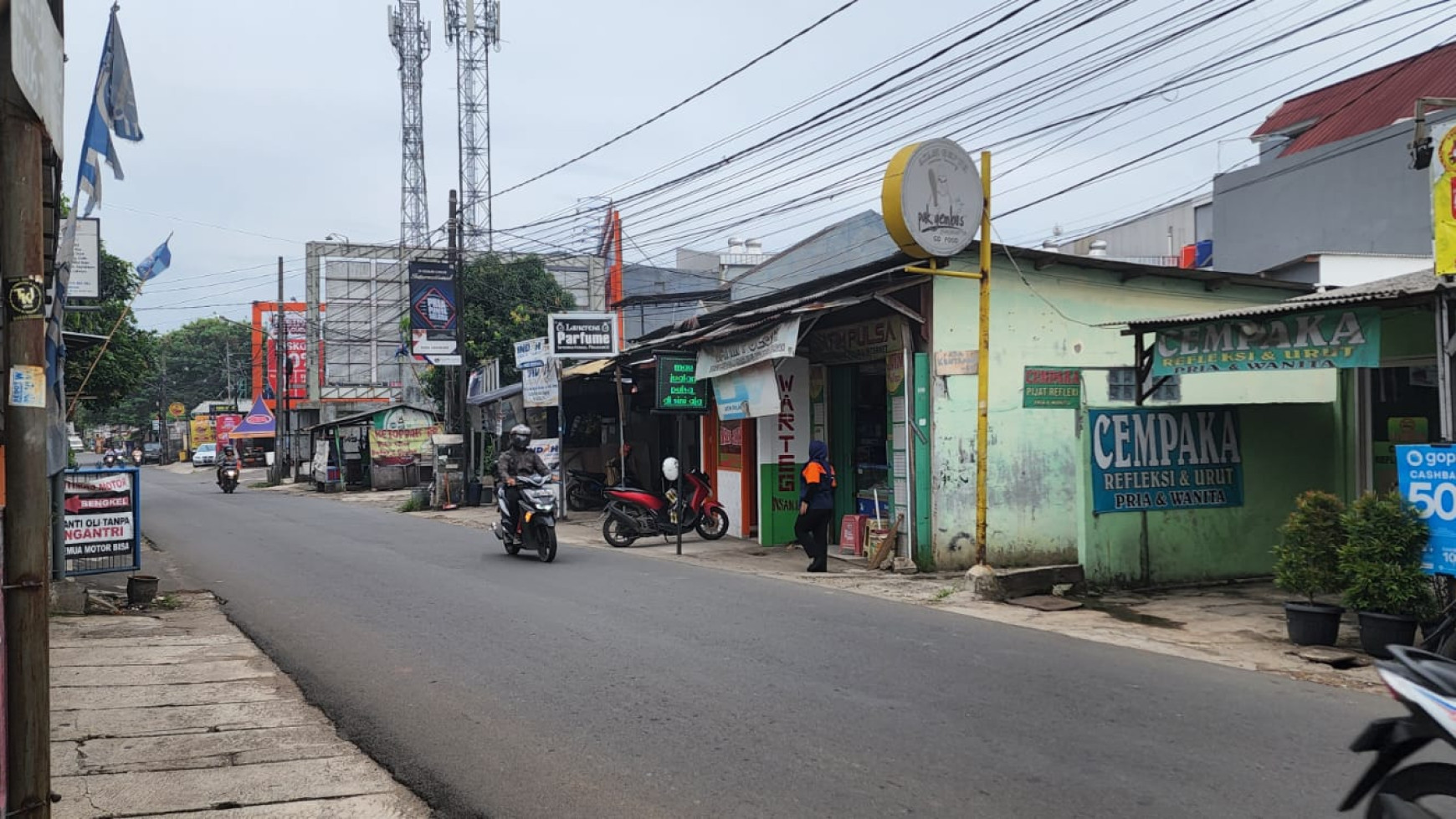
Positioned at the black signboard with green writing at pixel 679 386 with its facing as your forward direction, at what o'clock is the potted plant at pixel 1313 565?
The potted plant is roughly at 11 o'clock from the black signboard with green writing.

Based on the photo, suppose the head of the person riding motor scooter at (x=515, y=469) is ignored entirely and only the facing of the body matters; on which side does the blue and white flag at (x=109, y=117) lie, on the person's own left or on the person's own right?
on the person's own right

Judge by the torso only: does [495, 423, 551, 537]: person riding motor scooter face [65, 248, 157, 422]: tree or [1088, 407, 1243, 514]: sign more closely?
the sign

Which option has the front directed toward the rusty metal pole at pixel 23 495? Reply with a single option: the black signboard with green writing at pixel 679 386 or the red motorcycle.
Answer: the black signboard with green writing

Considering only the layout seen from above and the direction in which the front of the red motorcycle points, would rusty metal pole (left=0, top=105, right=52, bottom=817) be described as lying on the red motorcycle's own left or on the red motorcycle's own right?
on the red motorcycle's own right

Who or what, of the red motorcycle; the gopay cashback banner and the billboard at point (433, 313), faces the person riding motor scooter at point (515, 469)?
the billboard

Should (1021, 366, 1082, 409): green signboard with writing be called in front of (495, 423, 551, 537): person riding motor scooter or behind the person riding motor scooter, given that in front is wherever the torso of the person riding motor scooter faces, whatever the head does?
in front

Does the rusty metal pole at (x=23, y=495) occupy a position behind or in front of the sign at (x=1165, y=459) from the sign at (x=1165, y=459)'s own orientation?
in front

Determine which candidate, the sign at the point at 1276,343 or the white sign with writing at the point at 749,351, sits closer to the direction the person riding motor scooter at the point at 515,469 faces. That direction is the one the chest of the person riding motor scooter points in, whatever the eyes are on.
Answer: the sign
